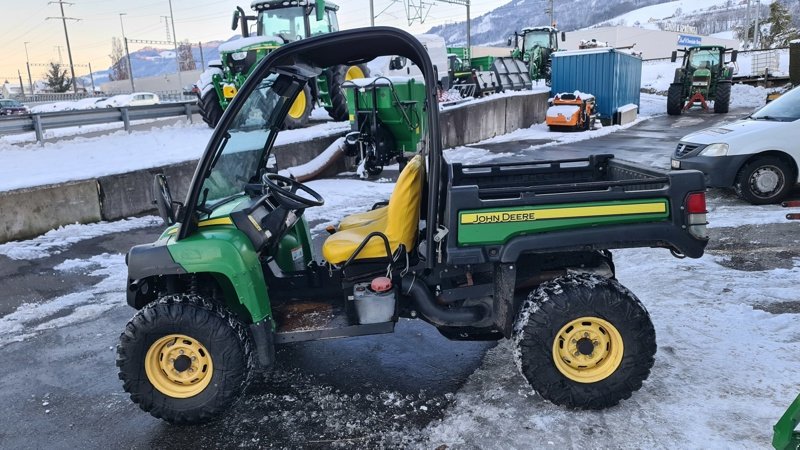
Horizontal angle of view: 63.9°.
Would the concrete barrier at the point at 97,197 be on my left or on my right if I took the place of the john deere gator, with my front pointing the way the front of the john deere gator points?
on my right

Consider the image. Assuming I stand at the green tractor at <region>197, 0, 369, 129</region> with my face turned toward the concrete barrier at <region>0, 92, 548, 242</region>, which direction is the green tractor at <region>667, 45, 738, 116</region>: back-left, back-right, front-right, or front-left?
back-left

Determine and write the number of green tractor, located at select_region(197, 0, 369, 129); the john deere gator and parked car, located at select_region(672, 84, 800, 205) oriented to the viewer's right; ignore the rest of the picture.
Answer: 0

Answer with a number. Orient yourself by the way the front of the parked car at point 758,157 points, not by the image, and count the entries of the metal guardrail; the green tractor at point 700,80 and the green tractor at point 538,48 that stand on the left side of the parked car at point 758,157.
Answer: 0

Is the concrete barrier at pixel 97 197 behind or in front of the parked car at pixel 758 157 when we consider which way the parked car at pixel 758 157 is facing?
in front

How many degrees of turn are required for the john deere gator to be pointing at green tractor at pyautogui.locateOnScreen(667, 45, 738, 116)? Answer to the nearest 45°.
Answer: approximately 135° to its right

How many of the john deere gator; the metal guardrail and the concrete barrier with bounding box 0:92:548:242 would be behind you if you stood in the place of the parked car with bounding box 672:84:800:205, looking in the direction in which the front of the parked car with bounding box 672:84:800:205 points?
0

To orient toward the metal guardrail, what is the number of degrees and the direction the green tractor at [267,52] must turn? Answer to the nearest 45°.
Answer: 0° — it already faces it

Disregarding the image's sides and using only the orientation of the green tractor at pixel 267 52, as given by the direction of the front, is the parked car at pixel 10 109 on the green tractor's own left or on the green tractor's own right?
on the green tractor's own right

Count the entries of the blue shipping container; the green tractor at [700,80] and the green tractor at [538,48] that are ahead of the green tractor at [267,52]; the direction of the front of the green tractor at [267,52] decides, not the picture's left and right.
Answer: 0

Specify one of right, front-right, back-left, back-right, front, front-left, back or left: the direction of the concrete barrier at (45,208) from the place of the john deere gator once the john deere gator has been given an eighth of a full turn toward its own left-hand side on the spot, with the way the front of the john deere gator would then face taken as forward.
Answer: right

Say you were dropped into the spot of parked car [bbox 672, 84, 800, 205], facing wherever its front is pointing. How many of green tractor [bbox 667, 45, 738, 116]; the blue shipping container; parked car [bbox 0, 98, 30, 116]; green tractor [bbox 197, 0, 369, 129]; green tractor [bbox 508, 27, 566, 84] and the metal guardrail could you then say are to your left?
0

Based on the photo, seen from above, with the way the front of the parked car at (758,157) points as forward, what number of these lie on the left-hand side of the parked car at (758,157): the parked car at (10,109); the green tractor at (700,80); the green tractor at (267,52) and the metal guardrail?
0

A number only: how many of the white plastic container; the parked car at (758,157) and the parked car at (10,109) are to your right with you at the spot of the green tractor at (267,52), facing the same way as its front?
1

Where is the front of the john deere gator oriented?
to the viewer's left

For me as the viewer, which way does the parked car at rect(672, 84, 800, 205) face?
facing the viewer and to the left of the viewer

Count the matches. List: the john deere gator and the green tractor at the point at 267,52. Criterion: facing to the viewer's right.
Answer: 0

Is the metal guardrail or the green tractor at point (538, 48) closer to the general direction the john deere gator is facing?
the metal guardrail

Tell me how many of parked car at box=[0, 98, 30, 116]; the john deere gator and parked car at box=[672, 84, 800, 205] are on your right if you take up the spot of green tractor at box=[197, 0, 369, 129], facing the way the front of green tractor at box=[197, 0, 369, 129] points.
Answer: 1
